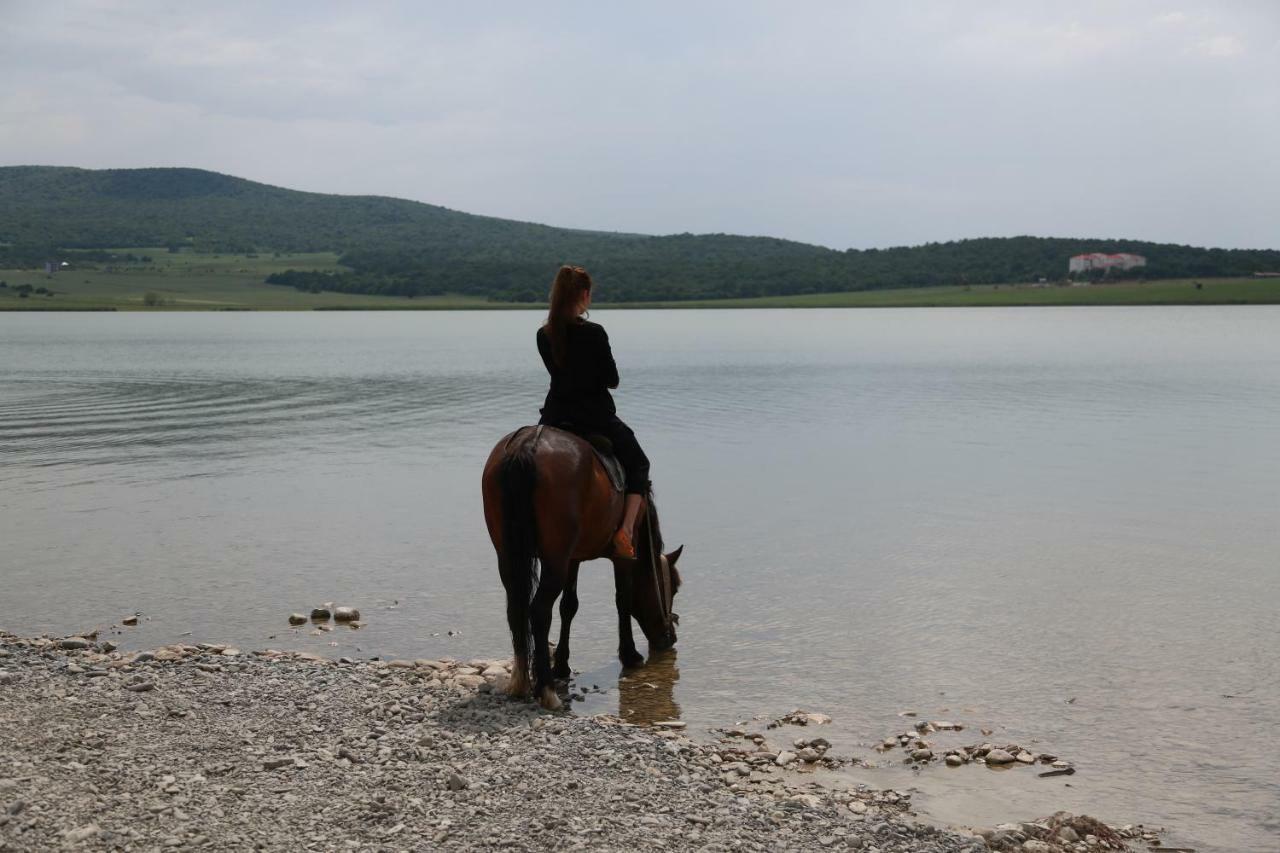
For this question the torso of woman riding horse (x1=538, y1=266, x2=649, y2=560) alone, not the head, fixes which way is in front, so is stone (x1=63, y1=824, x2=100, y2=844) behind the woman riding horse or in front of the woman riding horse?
behind

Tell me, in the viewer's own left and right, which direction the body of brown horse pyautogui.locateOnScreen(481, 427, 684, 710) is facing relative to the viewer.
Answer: facing away from the viewer and to the right of the viewer

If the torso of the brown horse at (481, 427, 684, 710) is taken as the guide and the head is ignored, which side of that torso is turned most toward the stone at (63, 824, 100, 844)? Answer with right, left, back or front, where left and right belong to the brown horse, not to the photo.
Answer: back

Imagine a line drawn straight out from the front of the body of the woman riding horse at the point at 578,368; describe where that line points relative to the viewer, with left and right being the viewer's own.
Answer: facing away from the viewer and to the right of the viewer
